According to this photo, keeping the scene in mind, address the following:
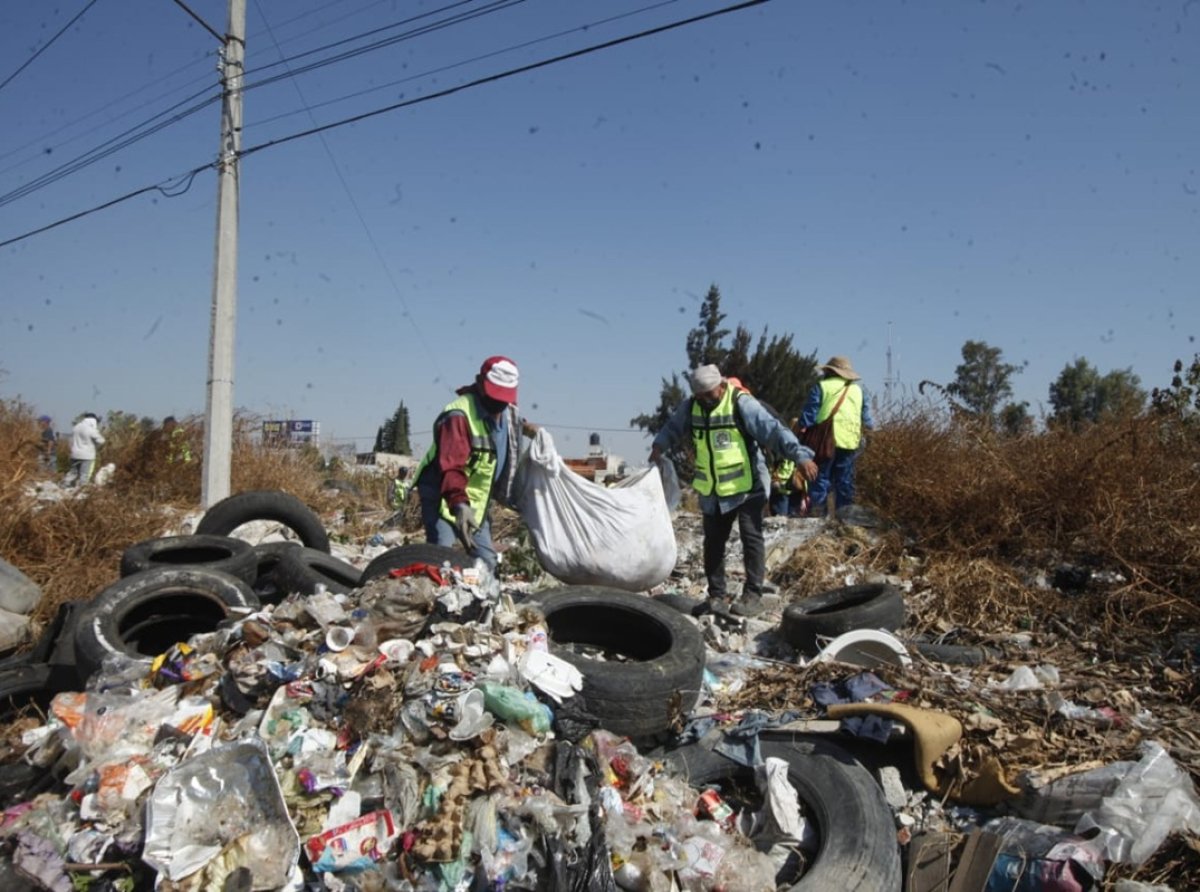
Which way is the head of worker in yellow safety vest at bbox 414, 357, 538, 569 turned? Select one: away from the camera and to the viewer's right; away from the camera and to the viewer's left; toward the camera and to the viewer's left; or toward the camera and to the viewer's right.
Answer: toward the camera and to the viewer's right

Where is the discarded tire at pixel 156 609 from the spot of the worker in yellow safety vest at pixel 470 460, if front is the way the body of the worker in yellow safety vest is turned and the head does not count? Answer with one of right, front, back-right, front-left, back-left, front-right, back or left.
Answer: back-right

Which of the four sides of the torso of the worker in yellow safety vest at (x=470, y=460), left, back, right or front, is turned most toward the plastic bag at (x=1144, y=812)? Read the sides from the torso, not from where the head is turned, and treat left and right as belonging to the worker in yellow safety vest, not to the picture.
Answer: front

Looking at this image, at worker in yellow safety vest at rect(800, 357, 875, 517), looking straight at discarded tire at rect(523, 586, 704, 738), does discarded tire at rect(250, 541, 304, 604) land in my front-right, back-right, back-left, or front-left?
front-right

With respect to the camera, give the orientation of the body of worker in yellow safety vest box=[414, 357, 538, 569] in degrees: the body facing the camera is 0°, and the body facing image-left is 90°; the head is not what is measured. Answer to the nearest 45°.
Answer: approximately 315°

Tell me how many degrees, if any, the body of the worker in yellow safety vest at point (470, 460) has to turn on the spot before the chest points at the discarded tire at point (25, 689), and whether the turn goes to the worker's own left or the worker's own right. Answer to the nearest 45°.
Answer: approximately 135° to the worker's own right

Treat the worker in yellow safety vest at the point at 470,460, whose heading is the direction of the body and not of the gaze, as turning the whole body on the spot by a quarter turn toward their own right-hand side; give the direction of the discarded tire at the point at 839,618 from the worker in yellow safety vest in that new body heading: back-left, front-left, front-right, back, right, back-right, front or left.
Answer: back-left

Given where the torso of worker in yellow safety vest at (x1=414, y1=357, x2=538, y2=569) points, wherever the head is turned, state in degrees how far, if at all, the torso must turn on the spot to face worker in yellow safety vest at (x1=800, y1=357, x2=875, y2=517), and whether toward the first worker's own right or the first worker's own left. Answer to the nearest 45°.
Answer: approximately 90° to the first worker's own left

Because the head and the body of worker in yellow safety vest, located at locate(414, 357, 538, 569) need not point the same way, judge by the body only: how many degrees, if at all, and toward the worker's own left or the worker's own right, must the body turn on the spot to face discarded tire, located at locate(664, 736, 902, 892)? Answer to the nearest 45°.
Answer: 0° — they already face it

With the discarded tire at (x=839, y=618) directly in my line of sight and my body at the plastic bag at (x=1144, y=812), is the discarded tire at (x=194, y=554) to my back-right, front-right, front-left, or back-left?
front-left

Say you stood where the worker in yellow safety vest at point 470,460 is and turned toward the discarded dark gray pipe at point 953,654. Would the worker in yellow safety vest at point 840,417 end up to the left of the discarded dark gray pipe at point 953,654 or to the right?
left
